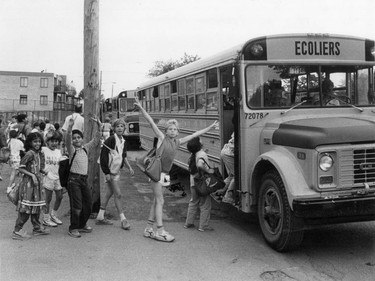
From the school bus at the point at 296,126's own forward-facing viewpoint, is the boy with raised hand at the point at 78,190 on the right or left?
on its right

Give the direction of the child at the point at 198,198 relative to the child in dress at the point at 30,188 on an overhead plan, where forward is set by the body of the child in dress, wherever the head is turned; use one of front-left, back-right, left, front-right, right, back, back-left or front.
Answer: front-left

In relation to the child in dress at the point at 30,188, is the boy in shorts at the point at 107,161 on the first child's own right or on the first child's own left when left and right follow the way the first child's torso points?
on the first child's own left

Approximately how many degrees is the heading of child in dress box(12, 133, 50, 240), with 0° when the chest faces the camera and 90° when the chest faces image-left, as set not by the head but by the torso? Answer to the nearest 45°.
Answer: approximately 315°

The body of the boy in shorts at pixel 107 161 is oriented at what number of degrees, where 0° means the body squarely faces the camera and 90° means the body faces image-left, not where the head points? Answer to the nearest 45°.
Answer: approximately 315°

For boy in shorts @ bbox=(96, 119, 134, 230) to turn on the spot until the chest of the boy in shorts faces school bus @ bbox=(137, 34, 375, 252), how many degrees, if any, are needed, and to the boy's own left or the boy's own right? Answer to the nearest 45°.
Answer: approximately 45° to the boy's own left

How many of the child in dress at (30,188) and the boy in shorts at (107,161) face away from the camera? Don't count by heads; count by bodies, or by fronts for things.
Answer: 0

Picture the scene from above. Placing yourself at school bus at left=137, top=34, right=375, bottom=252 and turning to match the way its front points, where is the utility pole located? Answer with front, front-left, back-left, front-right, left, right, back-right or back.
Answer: back-right

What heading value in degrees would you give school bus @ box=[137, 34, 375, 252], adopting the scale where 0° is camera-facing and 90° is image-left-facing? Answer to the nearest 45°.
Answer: approximately 315°

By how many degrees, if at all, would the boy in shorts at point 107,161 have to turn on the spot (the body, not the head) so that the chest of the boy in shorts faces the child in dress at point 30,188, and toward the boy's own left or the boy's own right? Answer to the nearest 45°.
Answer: approximately 90° to the boy's own right
